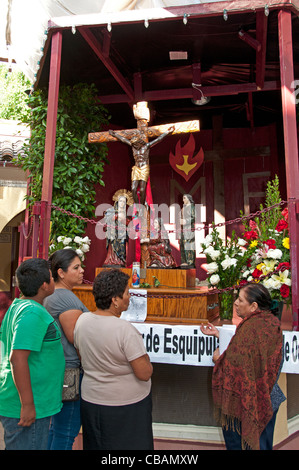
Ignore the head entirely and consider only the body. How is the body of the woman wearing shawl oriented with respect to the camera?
to the viewer's left

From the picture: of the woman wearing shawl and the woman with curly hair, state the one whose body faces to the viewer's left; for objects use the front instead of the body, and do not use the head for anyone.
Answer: the woman wearing shawl

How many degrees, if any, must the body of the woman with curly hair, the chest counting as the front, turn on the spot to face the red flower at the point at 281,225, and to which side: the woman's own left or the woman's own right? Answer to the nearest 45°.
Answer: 0° — they already face it

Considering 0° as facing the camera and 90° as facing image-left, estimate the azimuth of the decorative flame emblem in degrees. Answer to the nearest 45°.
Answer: approximately 0°

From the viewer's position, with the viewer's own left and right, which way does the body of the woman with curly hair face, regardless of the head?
facing away from the viewer and to the right of the viewer

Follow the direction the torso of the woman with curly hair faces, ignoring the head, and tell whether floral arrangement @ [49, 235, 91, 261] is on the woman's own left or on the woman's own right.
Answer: on the woman's own left

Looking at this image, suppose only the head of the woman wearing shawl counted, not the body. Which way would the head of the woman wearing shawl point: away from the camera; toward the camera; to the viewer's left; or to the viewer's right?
to the viewer's left

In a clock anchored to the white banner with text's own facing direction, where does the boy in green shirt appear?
The boy in green shirt is roughly at 1 o'clock from the white banner with text.

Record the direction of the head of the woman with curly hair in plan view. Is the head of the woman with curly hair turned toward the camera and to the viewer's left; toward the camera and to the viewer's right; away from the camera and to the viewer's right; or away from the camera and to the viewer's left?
away from the camera and to the viewer's right
